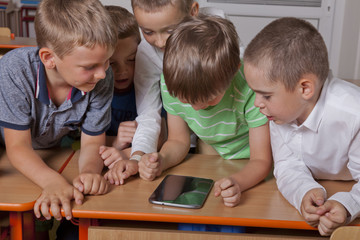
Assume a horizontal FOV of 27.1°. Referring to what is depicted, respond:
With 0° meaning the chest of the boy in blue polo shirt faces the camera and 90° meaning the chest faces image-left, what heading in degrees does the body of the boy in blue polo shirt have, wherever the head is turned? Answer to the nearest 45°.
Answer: approximately 315°

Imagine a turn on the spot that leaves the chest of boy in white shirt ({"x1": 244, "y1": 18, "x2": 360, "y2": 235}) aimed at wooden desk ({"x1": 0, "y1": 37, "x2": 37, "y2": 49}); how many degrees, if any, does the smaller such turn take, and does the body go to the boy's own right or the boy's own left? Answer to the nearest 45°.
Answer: approximately 90° to the boy's own right

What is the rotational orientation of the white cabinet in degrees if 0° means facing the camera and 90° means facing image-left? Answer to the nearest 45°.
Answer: approximately 0°

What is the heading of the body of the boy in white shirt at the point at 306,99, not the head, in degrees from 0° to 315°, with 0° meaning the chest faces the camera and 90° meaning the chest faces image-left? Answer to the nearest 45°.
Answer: approximately 45°

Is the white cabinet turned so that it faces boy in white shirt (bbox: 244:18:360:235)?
yes

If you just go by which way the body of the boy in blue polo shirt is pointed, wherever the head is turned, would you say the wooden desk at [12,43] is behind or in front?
behind

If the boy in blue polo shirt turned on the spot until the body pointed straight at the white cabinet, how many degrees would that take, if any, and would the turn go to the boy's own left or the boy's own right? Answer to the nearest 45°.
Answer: approximately 90° to the boy's own left
